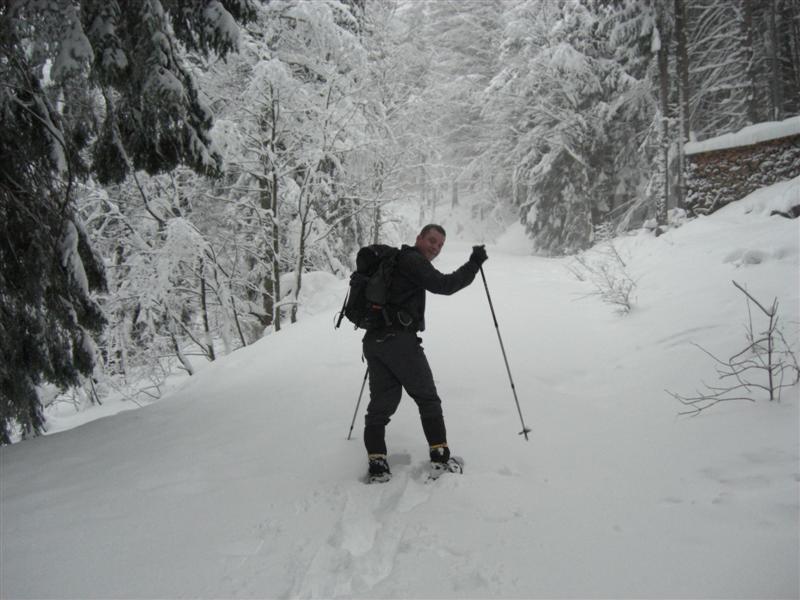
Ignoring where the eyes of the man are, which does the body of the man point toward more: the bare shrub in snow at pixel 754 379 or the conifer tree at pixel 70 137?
the bare shrub in snow

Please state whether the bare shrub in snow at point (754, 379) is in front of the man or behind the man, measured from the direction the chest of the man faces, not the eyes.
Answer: in front

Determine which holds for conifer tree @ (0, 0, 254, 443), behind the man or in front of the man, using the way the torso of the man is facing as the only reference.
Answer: behind
